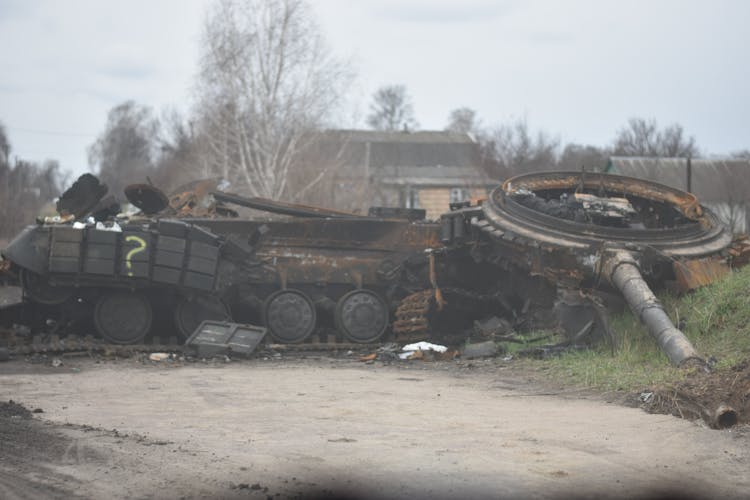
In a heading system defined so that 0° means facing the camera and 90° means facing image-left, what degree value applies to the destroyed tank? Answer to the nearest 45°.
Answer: approximately 90°

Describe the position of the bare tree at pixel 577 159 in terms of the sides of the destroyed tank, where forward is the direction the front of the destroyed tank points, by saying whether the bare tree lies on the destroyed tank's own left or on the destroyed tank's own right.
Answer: on the destroyed tank's own right

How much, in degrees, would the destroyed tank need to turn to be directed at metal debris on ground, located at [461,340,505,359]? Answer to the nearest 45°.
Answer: approximately 135° to its left

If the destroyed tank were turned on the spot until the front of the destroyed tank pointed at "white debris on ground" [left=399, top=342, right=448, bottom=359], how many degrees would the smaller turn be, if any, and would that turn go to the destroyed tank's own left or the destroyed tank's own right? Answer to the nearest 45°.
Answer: approximately 135° to the destroyed tank's own left
